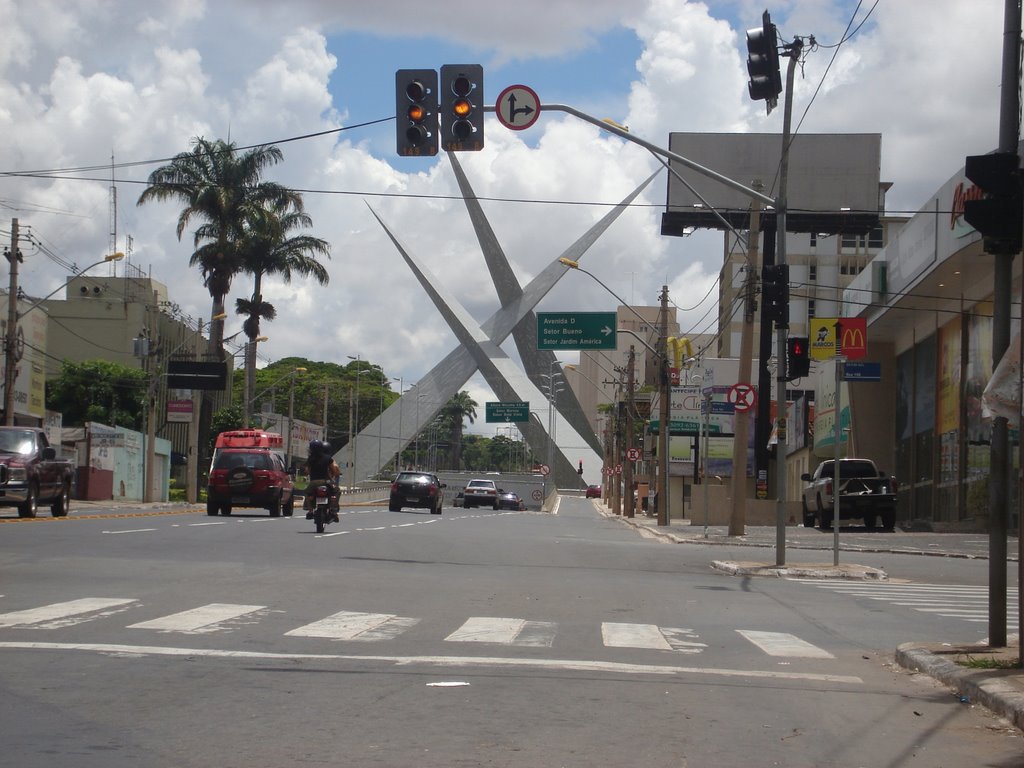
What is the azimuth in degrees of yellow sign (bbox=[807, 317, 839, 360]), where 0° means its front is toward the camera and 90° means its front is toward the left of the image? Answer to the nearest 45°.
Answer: approximately 0°

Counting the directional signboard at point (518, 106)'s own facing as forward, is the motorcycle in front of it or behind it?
behind

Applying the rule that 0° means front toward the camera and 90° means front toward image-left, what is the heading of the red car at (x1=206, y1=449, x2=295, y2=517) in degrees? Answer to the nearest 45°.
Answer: approximately 180°

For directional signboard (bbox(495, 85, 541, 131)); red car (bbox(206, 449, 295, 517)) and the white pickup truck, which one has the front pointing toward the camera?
the directional signboard

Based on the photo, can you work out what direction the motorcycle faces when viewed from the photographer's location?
facing away from the viewer

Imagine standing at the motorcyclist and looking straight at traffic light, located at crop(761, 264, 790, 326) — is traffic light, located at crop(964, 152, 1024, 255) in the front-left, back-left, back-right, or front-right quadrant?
front-right

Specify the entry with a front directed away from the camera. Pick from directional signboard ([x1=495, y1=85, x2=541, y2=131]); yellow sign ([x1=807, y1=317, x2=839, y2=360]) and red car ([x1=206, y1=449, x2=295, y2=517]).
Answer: the red car

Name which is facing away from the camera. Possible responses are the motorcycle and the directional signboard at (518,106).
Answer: the motorcycle

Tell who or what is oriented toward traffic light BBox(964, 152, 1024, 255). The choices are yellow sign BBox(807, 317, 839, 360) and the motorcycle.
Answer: the yellow sign

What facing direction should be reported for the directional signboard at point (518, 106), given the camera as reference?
facing the viewer

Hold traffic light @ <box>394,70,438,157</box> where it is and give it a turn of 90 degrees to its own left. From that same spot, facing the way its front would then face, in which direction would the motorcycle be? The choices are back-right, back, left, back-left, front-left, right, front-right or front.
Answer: left

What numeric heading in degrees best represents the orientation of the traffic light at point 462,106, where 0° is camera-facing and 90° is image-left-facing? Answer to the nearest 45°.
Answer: approximately 0°
